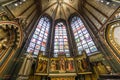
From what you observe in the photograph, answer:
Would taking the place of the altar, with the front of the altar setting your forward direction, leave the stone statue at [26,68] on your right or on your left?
on your right

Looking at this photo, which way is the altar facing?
toward the camera
